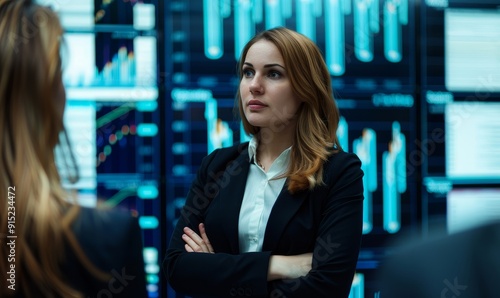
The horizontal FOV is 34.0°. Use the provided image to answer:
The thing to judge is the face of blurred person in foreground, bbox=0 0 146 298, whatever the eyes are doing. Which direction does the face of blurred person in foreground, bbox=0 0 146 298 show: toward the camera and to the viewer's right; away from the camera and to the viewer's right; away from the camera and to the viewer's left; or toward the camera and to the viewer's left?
away from the camera and to the viewer's right

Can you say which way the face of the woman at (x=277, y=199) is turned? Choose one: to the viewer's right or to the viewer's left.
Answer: to the viewer's left

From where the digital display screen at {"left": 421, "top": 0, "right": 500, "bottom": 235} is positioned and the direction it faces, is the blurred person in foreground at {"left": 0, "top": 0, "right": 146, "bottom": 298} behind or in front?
in front

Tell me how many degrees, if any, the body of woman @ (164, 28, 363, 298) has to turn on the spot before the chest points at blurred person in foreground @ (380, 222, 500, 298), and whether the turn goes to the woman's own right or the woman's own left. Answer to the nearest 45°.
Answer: approximately 45° to the woman's own left

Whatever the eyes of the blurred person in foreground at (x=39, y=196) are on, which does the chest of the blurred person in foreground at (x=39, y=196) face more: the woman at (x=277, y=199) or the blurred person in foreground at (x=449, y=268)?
the woman

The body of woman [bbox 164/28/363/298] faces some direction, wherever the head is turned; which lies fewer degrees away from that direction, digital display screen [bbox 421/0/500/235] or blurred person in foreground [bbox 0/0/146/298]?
the blurred person in foreground

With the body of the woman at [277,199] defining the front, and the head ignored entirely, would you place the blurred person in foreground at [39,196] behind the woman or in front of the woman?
in front

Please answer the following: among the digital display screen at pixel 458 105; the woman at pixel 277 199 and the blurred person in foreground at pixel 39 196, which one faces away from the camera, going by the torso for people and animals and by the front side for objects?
the blurred person in foreground

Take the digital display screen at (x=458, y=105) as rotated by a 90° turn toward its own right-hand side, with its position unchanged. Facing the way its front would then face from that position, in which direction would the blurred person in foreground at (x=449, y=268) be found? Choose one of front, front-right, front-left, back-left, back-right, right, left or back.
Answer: left

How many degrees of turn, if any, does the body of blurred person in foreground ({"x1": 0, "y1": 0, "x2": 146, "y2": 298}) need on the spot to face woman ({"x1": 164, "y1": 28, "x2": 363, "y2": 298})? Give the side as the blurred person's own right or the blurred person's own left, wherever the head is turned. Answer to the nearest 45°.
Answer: approximately 45° to the blurred person's own right

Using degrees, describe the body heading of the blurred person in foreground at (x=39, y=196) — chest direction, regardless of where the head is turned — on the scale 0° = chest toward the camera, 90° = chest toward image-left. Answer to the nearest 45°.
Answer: approximately 180°
